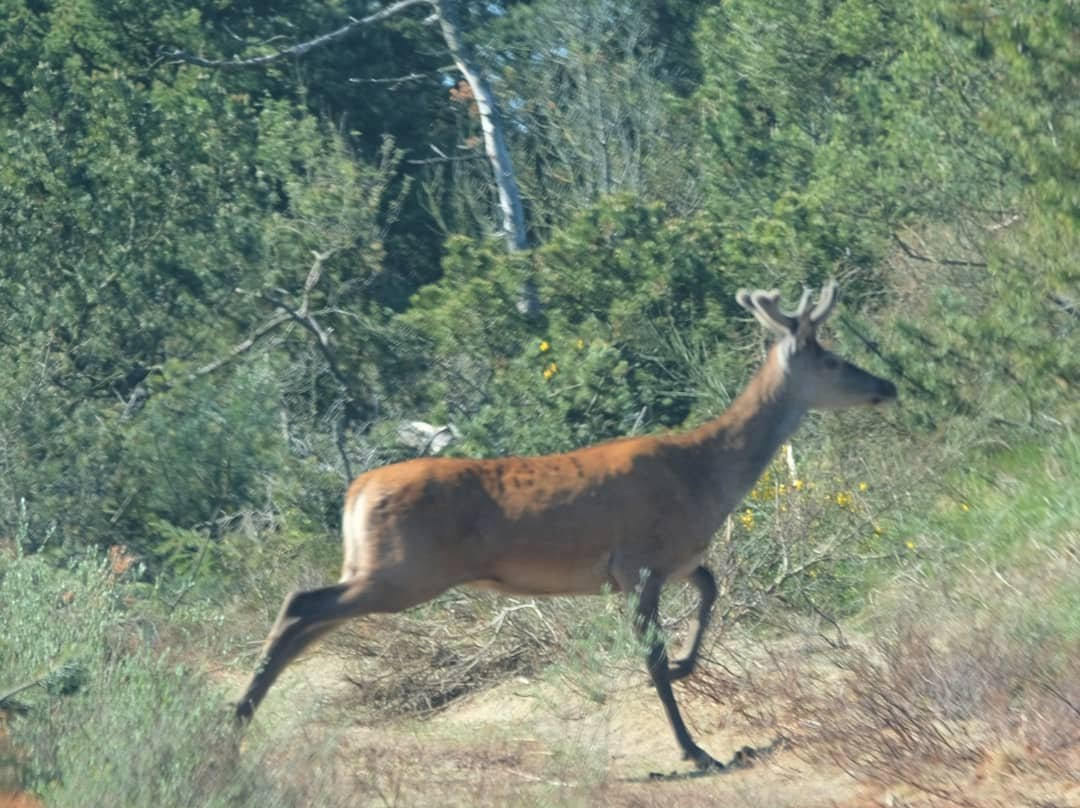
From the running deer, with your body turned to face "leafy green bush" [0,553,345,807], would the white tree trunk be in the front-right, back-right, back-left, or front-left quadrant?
back-right

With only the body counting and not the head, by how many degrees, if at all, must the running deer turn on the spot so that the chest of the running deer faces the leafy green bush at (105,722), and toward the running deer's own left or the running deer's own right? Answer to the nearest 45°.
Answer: approximately 135° to the running deer's own right

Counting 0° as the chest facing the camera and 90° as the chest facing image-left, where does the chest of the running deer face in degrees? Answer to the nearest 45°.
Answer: approximately 270°

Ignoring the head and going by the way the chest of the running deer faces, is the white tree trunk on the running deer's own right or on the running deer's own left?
on the running deer's own left
